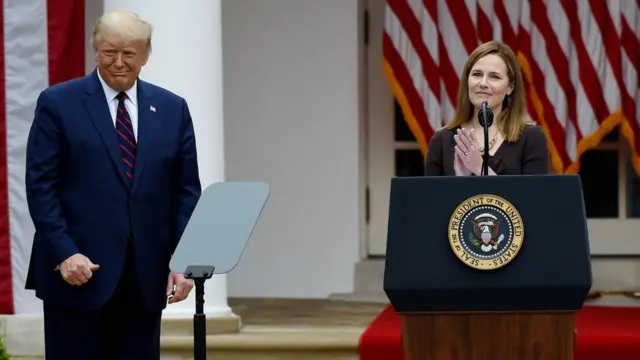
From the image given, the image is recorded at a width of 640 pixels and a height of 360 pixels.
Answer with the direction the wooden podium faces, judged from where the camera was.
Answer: facing the viewer

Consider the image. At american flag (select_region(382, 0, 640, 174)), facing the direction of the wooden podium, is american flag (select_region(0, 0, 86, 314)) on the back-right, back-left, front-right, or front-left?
front-right

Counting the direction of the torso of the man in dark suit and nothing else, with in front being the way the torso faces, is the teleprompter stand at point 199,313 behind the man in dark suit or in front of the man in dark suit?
in front

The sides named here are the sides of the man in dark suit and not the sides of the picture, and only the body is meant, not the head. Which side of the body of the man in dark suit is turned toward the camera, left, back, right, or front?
front

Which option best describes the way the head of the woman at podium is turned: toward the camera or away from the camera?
toward the camera

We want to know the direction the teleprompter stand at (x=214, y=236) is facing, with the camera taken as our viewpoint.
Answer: facing away from the viewer and to the right of the viewer

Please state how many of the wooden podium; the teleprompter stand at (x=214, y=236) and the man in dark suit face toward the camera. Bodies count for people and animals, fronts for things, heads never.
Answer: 2

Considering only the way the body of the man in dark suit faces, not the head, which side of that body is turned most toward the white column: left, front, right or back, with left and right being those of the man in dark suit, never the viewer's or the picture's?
back

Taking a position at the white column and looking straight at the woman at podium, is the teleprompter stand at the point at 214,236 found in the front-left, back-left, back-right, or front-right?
front-right

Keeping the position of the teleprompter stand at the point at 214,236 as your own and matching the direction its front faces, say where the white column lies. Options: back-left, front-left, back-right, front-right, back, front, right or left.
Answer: front-left

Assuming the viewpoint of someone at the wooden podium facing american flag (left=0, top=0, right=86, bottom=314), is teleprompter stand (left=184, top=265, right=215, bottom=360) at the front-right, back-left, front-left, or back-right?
front-left

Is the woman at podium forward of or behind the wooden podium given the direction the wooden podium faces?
behind

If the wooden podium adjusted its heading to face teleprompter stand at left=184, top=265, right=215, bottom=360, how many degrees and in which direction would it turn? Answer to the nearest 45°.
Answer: approximately 90° to its right
